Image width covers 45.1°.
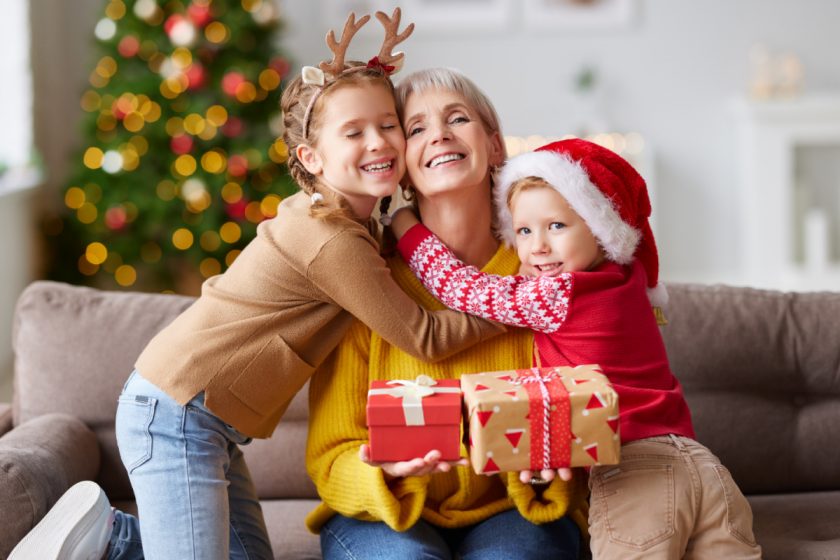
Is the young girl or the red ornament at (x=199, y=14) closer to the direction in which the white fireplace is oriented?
the young girl

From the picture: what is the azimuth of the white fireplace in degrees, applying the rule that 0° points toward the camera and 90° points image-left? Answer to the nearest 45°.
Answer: approximately 0°

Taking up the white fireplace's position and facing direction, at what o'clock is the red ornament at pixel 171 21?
The red ornament is roughly at 2 o'clock from the white fireplace.

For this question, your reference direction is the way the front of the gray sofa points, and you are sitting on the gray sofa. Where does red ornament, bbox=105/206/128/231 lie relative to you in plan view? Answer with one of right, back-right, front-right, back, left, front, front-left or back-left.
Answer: back-right

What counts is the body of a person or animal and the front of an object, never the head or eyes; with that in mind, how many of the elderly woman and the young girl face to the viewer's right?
1

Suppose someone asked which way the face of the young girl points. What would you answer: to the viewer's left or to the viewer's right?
to the viewer's right

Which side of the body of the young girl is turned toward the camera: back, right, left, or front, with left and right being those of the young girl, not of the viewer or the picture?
right

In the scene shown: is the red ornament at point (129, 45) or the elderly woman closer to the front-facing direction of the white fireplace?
the elderly woman

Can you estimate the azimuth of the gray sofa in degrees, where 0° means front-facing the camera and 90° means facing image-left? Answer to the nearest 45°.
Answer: approximately 0°
